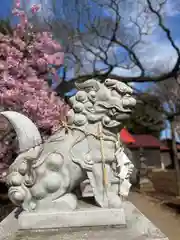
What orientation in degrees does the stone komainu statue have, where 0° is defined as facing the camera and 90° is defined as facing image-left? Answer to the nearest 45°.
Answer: approximately 270°

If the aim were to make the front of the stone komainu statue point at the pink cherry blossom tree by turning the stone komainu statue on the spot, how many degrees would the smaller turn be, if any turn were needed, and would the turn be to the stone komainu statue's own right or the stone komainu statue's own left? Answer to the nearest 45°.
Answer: approximately 90° to the stone komainu statue's own left
